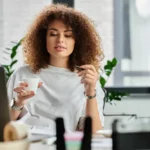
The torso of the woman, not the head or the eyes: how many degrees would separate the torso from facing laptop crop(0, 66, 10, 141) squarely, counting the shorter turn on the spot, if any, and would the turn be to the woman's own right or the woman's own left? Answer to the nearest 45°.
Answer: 0° — they already face it

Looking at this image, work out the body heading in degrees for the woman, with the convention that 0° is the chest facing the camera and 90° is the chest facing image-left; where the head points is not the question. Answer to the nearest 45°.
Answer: approximately 0°

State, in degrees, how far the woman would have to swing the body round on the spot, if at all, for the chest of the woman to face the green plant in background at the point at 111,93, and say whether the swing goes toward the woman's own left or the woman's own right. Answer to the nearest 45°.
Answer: approximately 135° to the woman's own left

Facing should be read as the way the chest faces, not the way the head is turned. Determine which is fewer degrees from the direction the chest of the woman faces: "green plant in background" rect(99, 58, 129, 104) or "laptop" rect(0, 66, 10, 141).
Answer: the laptop

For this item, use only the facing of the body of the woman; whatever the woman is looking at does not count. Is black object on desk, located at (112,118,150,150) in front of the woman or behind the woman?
in front

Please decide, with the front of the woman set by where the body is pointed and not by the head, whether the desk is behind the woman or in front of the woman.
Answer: in front

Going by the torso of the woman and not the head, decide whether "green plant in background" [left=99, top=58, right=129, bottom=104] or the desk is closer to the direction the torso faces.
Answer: the desk

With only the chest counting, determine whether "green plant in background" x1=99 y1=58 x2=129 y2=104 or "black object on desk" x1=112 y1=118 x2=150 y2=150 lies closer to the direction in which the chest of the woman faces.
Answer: the black object on desk

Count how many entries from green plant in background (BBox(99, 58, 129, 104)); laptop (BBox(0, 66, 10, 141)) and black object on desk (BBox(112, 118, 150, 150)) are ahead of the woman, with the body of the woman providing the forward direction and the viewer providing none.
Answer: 2
